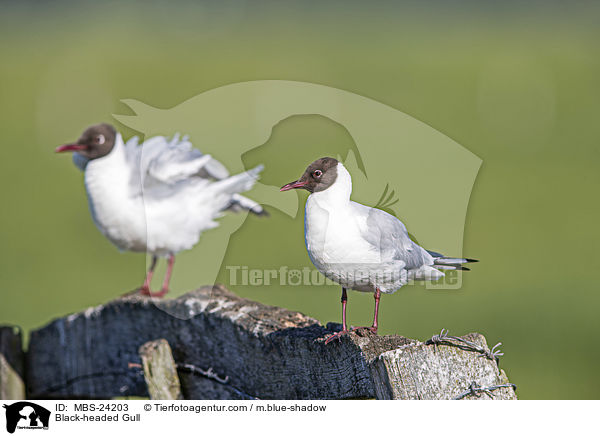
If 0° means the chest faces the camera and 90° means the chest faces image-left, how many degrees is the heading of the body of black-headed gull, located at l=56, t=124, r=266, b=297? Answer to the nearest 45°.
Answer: approximately 90°

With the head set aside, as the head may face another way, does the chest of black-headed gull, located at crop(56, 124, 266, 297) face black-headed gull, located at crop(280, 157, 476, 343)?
no
